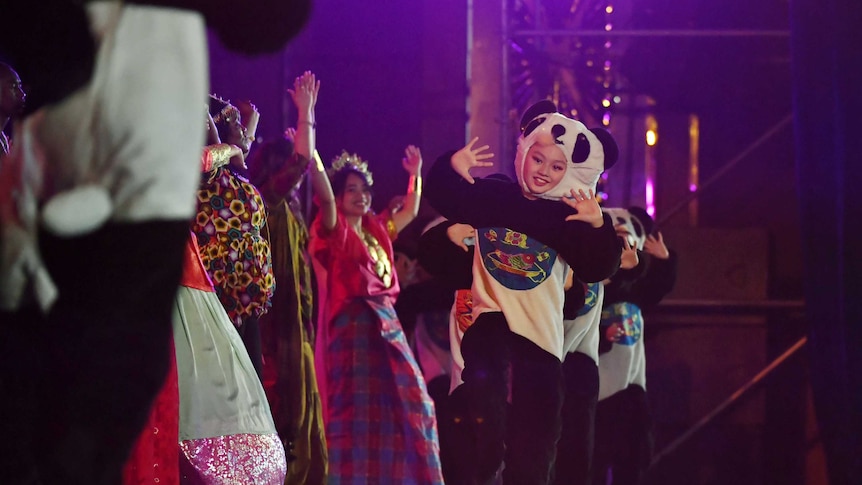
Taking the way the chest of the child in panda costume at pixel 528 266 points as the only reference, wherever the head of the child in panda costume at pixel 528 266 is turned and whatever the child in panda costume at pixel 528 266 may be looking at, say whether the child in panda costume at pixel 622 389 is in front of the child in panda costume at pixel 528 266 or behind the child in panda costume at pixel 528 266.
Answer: behind

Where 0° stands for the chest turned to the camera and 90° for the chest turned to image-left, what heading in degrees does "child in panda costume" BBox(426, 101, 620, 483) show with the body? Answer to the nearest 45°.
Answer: approximately 0°
